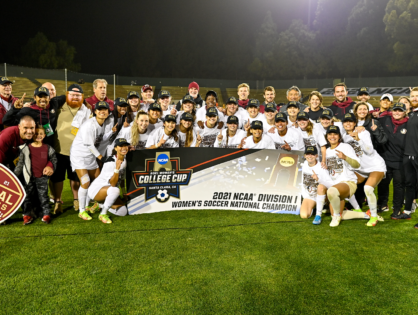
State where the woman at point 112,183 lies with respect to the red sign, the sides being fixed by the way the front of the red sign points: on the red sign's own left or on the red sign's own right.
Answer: on the red sign's own left

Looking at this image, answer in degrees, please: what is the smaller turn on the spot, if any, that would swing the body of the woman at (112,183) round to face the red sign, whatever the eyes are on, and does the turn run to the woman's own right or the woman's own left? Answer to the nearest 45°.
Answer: approximately 135° to the woman's own right

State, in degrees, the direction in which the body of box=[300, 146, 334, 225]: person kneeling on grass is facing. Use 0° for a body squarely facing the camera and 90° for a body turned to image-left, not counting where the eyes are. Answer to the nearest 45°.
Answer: approximately 0°

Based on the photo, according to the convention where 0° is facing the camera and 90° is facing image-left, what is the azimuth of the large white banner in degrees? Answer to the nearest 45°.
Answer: approximately 0°

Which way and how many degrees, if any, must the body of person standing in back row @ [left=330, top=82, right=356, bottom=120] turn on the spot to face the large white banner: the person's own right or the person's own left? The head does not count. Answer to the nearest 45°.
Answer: approximately 45° to the person's own right

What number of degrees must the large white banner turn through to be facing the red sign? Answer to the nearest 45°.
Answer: approximately 90° to its right

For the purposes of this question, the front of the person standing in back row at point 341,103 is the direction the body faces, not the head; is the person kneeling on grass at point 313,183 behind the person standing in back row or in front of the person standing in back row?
in front

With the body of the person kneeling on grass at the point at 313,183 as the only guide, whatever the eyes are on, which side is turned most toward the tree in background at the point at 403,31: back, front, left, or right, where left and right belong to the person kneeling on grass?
back
